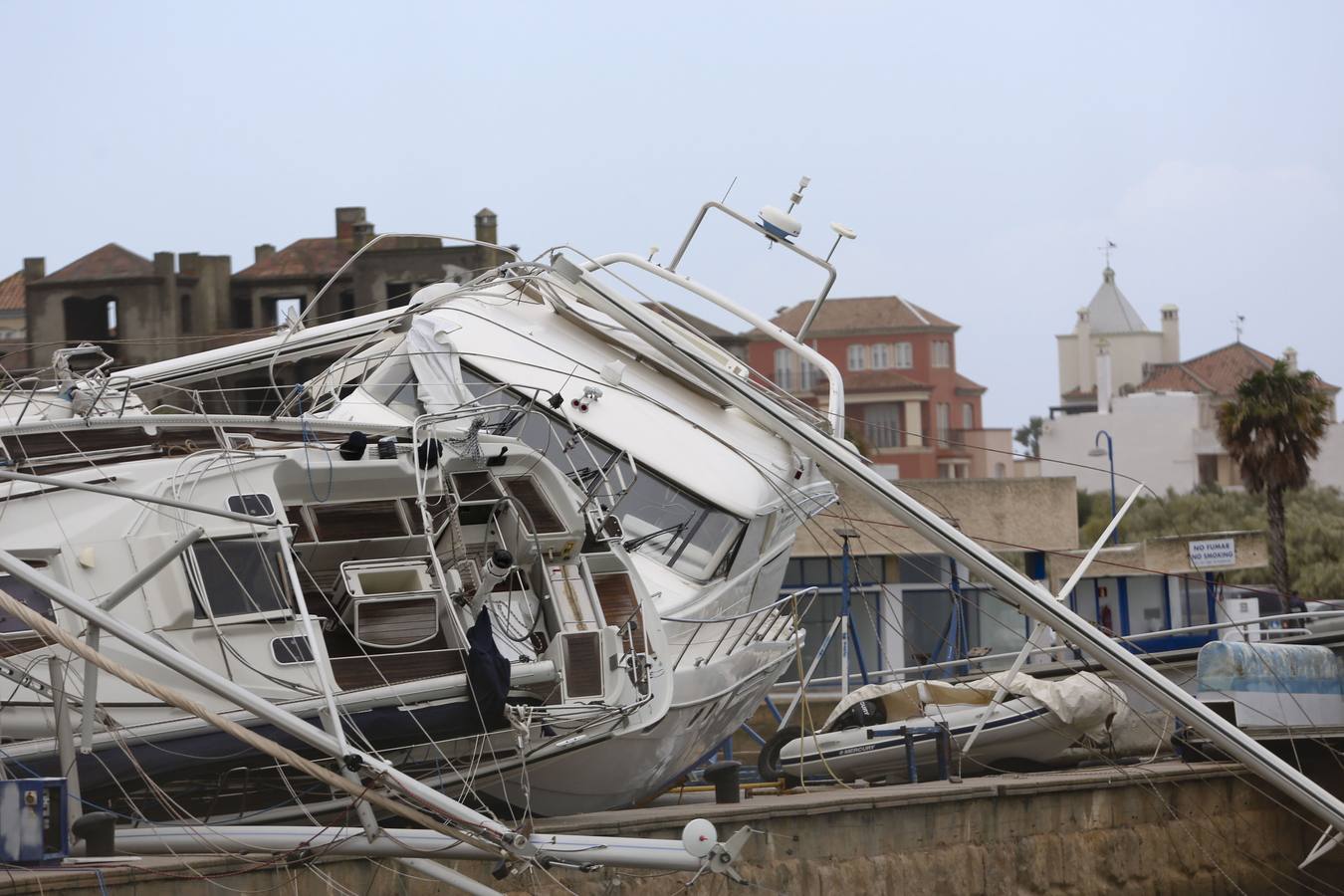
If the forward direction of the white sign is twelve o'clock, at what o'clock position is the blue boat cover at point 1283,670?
The blue boat cover is roughly at 12 o'clock from the white sign.

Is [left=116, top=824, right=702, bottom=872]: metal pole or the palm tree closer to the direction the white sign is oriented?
the metal pole

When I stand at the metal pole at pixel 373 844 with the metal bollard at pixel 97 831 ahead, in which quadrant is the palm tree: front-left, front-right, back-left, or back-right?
back-right

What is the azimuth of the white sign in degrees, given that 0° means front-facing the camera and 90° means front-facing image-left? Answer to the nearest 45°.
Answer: approximately 0°

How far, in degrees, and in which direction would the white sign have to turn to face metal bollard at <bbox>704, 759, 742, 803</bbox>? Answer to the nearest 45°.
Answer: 0° — it already faces it

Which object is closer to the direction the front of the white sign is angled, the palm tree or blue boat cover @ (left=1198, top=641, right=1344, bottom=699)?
the blue boat cover
